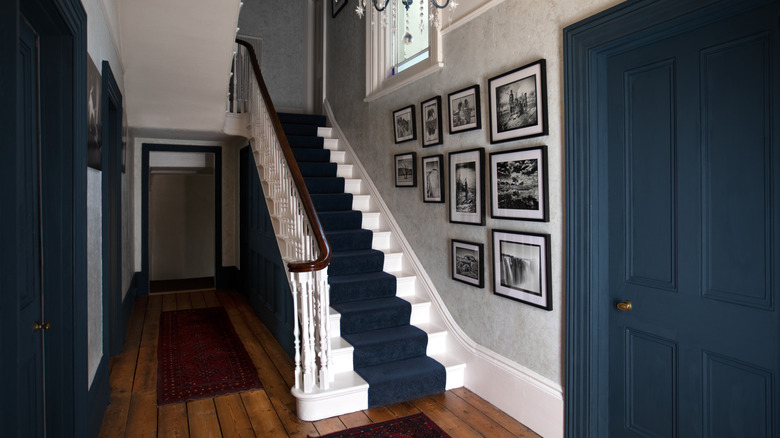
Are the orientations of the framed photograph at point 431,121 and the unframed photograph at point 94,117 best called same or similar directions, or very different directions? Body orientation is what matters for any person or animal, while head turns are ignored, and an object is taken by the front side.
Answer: very different directions

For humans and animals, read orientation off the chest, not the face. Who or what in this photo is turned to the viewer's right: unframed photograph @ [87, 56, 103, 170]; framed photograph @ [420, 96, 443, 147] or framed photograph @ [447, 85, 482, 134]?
unframed photograph @ [87, 56, 103, 170]

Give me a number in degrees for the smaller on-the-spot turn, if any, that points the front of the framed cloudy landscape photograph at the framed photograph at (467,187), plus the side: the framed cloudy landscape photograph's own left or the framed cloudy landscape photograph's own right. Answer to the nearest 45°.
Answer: approximately 90° to the framed cloudy landscape photograph's own right

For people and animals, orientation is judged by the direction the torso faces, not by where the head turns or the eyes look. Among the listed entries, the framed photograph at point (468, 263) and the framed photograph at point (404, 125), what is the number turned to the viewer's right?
0

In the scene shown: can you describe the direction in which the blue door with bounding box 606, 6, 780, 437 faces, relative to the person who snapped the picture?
facing the viewer and to the left of the viewer

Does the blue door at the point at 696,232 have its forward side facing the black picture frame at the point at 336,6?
no

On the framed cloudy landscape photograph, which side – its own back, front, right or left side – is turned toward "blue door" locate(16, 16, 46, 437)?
front

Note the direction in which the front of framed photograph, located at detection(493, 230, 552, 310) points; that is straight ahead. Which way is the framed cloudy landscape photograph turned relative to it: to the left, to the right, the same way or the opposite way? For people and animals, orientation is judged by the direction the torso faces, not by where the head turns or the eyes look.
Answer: the same way

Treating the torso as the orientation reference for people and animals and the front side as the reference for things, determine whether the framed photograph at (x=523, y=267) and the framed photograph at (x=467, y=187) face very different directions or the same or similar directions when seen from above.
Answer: same or similar directions

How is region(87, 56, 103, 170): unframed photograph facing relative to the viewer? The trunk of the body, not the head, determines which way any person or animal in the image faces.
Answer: to the viewer's right

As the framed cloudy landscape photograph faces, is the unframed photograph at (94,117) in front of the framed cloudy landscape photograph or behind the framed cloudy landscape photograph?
in front

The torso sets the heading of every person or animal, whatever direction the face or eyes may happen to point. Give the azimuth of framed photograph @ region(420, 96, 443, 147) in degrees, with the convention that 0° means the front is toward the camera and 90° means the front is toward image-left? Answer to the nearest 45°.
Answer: approximately 45°

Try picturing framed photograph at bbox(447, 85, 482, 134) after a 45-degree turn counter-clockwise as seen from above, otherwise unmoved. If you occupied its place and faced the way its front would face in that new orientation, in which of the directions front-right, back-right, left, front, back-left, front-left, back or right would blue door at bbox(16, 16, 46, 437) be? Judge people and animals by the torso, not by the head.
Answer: front-right

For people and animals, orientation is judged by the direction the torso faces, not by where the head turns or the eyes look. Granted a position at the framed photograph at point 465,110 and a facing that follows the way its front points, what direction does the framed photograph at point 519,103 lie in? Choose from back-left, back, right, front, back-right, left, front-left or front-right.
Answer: left

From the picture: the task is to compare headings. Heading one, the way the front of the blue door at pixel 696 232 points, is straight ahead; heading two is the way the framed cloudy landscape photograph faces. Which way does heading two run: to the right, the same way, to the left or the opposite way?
the same way
